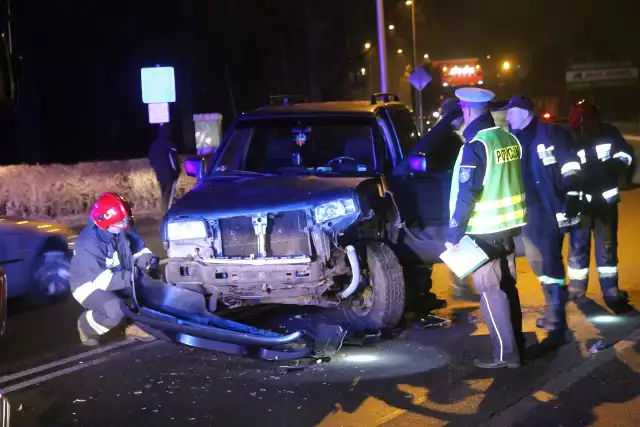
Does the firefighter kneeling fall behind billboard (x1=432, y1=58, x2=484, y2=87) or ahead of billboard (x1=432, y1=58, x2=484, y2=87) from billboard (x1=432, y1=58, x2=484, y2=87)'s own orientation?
ahead

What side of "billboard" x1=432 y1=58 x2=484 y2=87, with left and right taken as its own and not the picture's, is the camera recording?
front

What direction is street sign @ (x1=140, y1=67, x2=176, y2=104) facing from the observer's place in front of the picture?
facing the viewer

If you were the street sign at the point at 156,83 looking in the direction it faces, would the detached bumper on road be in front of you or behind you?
in front

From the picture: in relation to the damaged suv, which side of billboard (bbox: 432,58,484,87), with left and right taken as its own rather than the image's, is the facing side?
front

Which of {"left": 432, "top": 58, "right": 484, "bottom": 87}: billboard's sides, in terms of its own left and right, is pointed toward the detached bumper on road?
front
